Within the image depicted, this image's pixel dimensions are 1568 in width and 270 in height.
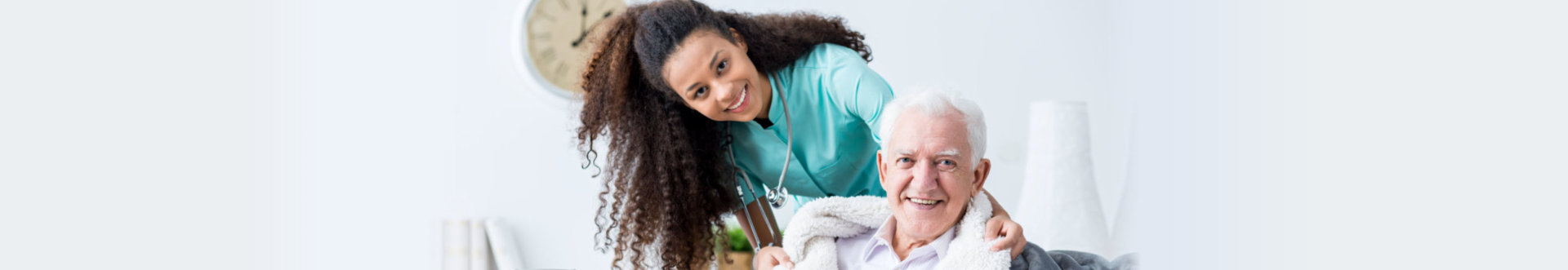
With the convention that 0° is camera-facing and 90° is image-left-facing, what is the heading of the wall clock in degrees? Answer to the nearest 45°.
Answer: approximately 0°

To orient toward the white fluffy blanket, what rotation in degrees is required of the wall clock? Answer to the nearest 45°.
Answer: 0° — it already faces it

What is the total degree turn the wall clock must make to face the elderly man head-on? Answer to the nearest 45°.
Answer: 0° — it already faces them

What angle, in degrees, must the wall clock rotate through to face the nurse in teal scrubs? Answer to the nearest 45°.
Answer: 0° — it already faces them
